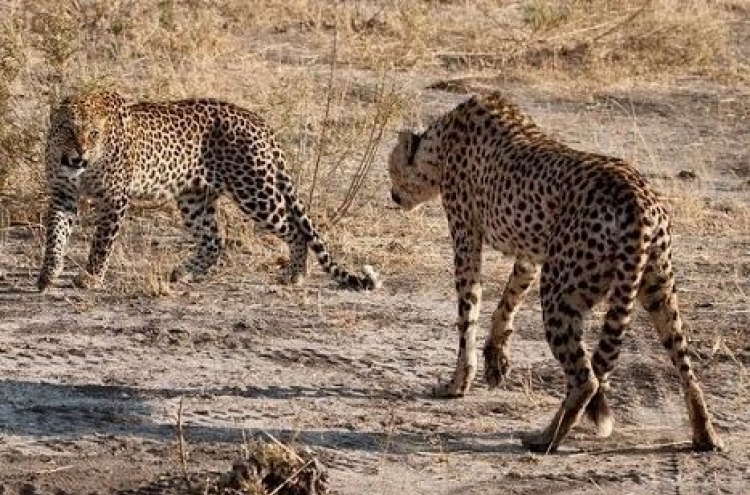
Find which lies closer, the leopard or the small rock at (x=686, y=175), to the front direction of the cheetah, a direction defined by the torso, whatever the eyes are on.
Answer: the leopard

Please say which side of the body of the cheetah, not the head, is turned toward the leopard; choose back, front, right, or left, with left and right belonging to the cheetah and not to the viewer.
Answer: front

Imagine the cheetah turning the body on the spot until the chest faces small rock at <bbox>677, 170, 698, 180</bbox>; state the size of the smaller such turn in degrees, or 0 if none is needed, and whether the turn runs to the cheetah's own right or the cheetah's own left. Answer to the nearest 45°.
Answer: approximately 45° to the cheetah's own right

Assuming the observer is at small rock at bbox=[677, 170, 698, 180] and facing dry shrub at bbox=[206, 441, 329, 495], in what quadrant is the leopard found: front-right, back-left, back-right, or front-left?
front-right

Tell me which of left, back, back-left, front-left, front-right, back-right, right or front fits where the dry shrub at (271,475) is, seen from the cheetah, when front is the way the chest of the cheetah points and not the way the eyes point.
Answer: left

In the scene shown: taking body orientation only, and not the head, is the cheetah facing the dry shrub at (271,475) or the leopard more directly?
the leopard

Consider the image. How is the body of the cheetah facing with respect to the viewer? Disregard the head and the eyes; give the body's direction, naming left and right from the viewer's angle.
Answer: facing away from the viewer and to the left of the viewer
